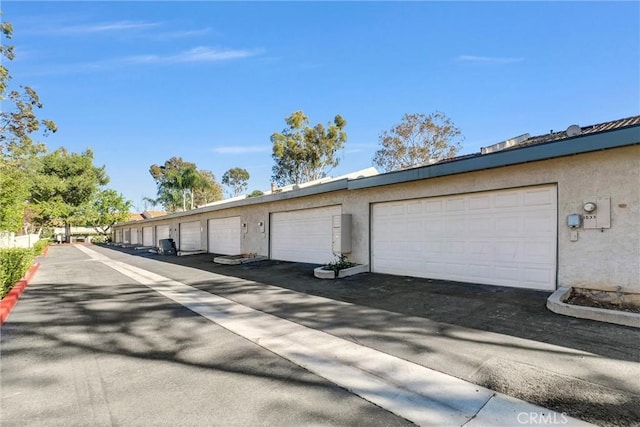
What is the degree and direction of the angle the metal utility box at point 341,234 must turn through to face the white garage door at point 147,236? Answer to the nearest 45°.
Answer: approximately 90° to its right

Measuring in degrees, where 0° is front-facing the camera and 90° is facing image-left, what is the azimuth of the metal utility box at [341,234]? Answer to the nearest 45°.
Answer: approximately 45°

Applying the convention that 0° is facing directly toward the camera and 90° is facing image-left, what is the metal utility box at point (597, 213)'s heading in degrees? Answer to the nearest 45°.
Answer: approximately 0°

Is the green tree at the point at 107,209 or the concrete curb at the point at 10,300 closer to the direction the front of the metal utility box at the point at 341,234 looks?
the concrete curb

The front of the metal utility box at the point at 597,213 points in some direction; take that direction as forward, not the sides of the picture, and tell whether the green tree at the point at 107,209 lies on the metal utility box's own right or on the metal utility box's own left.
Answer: on the metal utility box's own right
